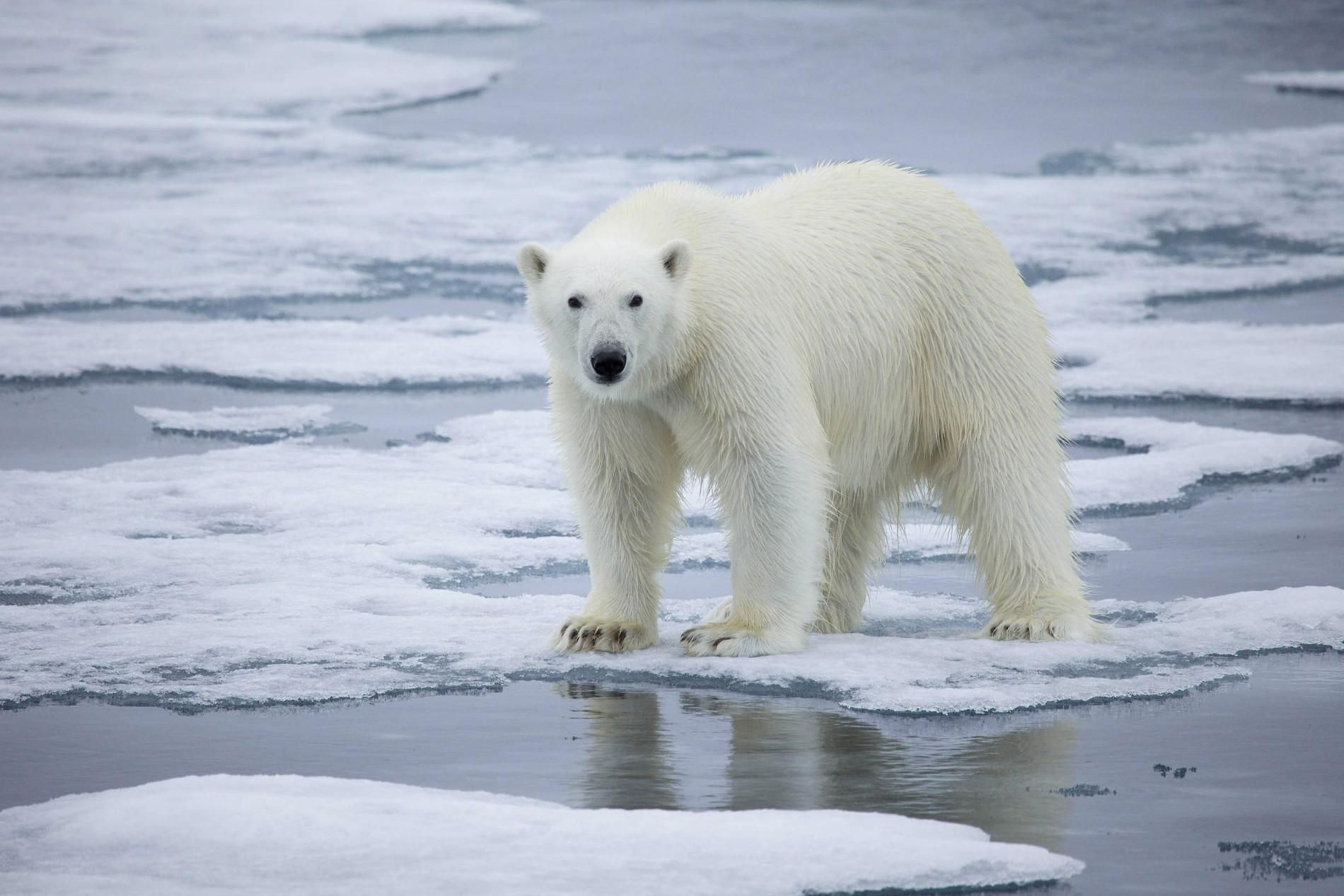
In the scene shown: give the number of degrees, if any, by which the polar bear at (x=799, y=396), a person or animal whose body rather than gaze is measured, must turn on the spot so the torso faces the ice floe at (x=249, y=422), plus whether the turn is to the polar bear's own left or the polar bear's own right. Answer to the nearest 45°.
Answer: approximately 90° to the polar bear's own right

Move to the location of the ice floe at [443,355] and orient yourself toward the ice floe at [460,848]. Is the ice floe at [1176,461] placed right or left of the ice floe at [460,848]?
left

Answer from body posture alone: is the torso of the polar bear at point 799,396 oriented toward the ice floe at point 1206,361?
no

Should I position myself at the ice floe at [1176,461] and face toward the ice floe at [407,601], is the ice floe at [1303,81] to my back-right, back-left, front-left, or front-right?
back-right

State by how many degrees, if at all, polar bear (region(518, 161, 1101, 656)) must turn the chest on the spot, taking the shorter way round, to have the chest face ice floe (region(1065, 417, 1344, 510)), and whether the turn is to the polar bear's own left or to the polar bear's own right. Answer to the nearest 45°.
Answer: approximately 180°

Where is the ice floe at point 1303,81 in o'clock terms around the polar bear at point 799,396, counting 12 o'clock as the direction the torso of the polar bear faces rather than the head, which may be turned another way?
The ice floe is roughly at 5 o'clock from the polar bear.

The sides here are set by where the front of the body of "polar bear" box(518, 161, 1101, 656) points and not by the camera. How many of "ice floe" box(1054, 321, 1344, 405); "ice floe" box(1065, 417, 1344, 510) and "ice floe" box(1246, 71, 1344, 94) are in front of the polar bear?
0

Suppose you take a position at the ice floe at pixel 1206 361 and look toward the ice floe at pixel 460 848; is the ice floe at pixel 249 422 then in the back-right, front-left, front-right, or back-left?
front-right

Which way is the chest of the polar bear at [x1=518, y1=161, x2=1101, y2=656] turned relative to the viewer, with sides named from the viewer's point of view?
facing the viewer and to the left of the viewer

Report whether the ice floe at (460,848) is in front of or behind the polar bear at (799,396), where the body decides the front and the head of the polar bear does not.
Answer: in front

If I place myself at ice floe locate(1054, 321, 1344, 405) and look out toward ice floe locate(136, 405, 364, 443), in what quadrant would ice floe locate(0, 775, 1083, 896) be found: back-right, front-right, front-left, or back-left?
front-left

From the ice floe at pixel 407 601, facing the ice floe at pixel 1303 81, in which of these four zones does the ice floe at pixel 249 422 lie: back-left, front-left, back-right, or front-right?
front-left

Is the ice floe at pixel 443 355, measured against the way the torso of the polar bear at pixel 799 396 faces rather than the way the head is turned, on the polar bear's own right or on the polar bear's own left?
on the polar bear's own right
